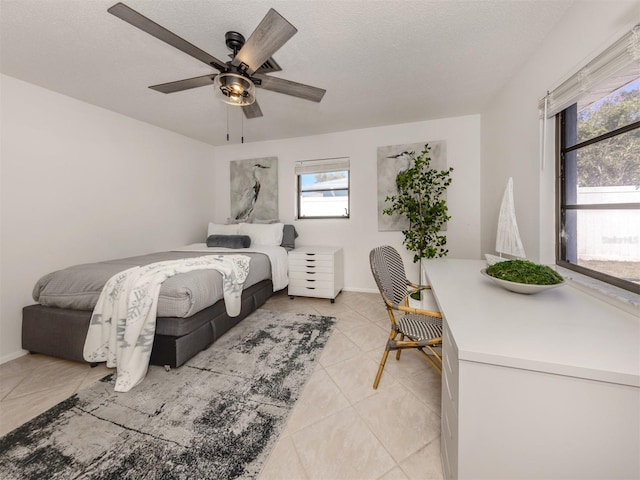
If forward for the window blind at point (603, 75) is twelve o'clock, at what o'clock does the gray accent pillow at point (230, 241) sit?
The gray accent pillow is roughly at 1 o'clock from the window blind.

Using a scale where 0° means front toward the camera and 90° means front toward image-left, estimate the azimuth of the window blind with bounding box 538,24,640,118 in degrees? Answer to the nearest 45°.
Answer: approximately 45°

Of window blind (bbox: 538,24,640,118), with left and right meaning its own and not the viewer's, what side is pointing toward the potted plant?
right

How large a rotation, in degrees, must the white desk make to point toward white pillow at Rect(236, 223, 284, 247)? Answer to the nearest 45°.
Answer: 0° — it already faces it

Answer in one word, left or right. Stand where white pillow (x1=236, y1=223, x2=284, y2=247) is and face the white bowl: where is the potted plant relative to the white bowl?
left

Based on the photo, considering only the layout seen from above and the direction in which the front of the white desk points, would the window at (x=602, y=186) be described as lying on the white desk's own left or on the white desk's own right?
on the white desk's own right

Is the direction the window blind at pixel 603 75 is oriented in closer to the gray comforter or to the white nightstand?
the gray comforter

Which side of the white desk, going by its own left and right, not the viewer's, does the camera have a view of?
left

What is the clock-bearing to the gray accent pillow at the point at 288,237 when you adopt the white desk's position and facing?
The gray accent pillow is roughly at 1 o'clock from the white desk.
